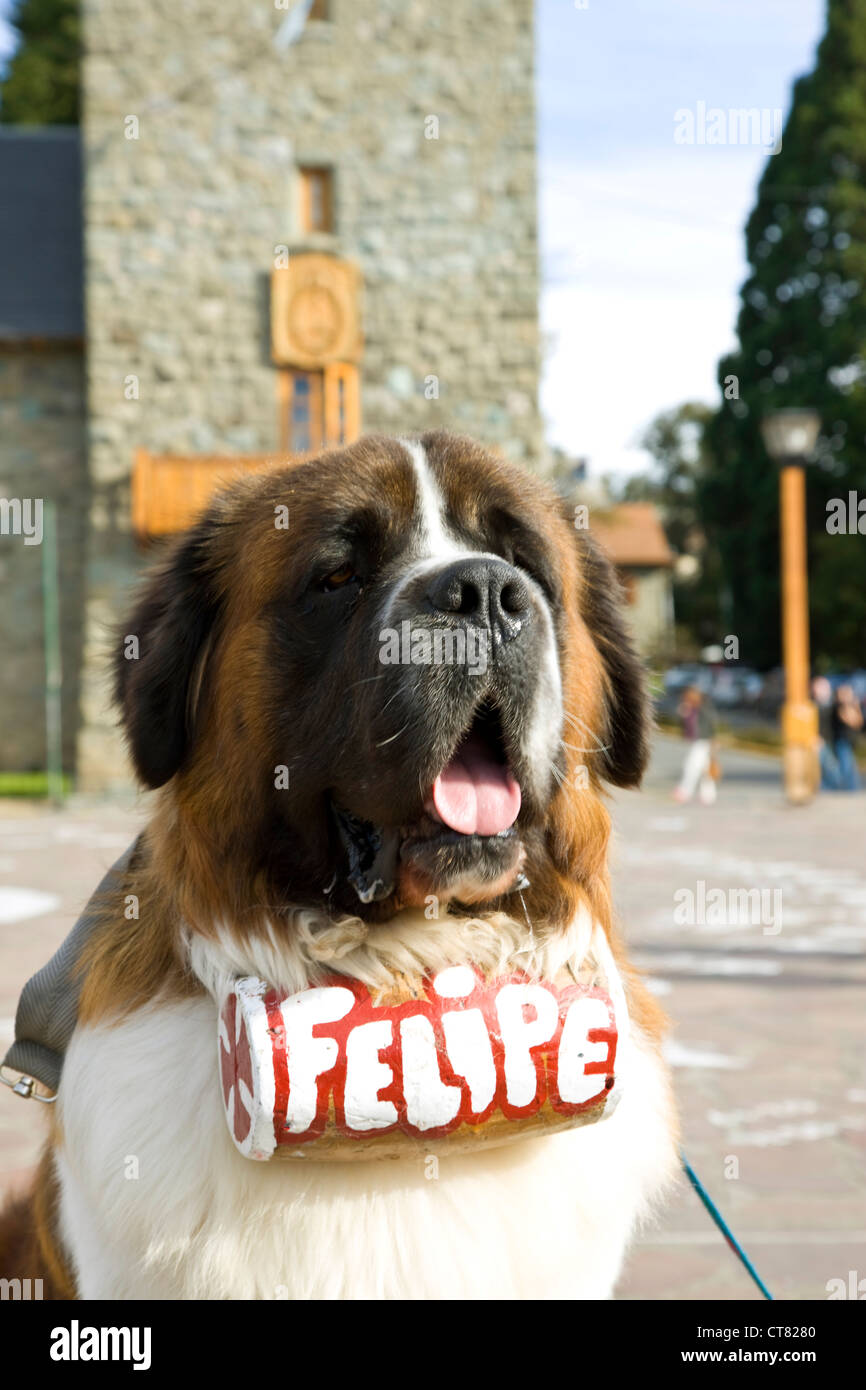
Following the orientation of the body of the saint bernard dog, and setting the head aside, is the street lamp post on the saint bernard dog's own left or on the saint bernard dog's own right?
on the saint bernard dog's own left

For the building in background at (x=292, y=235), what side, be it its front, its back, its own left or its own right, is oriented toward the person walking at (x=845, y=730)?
left

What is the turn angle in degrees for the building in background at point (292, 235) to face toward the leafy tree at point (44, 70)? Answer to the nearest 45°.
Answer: approximately 180°

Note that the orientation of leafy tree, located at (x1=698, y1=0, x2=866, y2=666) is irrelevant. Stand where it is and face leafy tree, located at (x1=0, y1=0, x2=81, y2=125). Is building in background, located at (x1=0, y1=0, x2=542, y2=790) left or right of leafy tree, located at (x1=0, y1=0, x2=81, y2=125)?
left

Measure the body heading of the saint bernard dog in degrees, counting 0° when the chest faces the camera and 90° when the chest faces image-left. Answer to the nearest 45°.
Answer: approximately 315°

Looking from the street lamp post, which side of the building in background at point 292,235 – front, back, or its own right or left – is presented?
left

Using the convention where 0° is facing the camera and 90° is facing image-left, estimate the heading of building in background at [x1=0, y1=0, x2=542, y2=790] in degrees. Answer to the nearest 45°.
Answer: approximately 0°

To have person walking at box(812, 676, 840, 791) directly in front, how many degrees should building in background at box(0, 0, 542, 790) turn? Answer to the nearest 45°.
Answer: approximately 90° to its left
